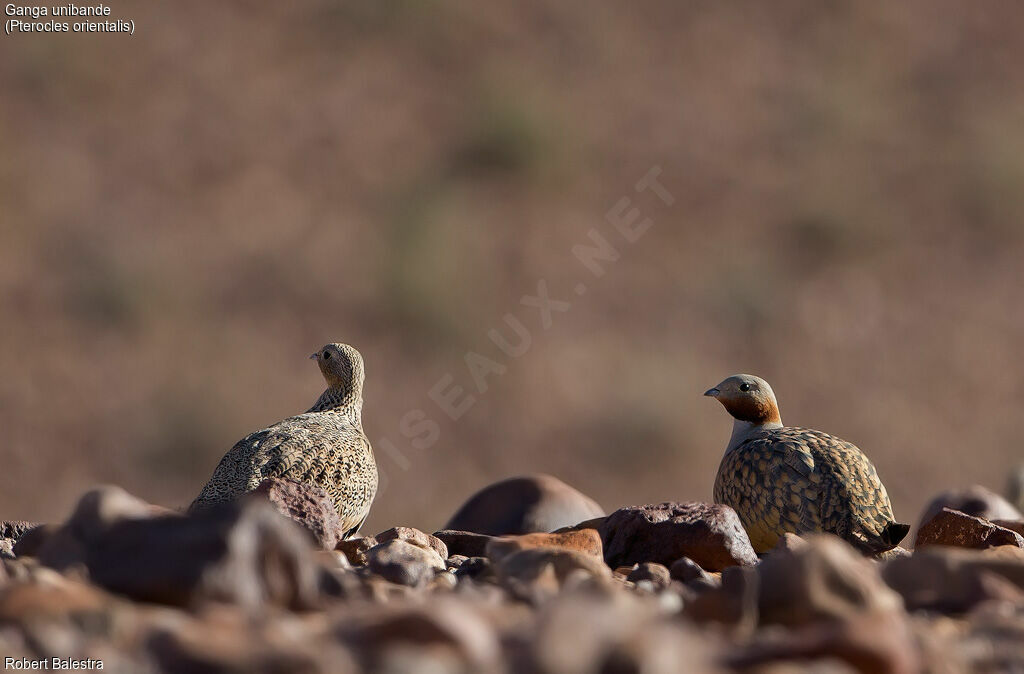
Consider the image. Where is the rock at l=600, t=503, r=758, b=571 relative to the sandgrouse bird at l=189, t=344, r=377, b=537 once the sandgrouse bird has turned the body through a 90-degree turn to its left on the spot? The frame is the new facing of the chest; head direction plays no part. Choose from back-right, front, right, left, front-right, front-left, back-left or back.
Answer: back-right

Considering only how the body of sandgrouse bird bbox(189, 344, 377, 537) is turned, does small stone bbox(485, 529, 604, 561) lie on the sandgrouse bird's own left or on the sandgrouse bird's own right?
on the sandgrouse bird's own right

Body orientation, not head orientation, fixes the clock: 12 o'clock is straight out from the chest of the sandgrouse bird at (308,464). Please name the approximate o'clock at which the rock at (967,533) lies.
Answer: The rock is roughly at 1 o'clock from the sandgrouse bird.

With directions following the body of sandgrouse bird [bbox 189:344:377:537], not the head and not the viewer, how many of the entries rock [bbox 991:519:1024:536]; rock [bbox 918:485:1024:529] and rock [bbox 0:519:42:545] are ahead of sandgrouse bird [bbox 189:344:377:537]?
2

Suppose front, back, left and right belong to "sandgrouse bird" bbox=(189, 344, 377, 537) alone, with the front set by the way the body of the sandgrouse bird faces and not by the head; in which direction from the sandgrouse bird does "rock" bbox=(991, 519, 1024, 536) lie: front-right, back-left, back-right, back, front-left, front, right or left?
front

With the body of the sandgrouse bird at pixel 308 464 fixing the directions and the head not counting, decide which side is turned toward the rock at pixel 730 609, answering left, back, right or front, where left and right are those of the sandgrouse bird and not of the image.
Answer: right

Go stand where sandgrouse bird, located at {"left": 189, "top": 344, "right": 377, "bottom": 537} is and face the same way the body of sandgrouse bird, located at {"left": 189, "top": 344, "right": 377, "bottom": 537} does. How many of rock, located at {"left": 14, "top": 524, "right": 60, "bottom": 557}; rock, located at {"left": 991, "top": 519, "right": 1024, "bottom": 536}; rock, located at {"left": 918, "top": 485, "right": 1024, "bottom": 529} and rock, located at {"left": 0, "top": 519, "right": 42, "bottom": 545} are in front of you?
2

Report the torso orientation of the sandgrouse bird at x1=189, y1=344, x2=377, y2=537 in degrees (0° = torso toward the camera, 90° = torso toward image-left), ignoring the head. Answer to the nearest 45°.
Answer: approximately 270°

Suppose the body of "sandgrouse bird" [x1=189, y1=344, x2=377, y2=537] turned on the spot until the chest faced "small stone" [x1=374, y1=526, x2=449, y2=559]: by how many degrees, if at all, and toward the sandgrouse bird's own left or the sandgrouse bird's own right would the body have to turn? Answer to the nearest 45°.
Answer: approximately 45° to the sandgrouse bird's own right

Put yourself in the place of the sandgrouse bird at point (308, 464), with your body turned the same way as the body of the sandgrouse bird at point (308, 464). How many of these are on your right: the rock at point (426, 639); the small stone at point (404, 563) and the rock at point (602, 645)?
3

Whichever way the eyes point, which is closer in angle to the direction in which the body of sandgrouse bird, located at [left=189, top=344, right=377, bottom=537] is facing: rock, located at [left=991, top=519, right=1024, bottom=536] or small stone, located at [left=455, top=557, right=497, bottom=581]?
the rock

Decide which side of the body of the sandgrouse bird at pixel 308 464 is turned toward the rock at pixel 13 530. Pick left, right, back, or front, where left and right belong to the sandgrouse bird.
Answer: back

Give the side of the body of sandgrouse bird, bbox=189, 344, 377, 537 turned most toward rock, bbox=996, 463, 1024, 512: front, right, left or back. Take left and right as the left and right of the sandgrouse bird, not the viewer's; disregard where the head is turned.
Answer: front

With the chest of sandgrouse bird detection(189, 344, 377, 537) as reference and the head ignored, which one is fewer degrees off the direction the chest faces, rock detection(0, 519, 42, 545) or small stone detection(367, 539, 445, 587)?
the small stone
